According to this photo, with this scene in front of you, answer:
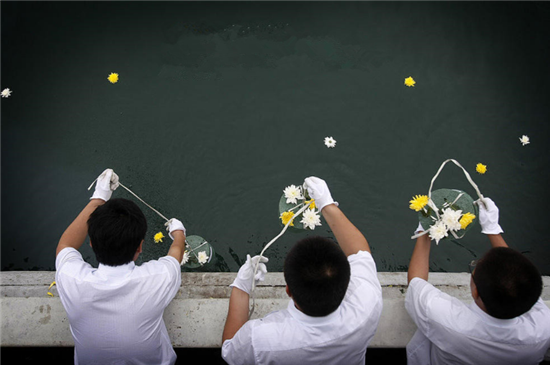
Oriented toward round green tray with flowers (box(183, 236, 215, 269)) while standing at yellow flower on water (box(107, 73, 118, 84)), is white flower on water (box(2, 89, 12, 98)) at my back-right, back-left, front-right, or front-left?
back-right

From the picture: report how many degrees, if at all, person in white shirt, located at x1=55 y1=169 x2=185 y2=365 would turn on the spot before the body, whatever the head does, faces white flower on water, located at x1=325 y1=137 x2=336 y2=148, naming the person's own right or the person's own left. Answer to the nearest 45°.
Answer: approximately 45° to the person's own right

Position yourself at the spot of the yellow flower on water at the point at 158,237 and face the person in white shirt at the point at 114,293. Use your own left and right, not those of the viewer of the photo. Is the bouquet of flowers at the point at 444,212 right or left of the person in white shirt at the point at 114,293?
left

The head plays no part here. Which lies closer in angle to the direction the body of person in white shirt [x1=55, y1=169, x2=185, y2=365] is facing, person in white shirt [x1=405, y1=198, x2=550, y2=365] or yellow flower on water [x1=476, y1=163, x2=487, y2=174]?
the yellow flower on water

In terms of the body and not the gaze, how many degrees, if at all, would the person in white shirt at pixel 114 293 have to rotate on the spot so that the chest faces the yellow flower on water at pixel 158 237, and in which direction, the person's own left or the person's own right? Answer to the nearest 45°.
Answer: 0° — they already face it

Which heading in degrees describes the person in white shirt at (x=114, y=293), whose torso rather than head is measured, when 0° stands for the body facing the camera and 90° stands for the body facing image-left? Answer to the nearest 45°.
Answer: approximately 180°

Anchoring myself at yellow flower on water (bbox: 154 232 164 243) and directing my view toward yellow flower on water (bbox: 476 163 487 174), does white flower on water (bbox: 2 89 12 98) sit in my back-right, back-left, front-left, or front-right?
back-left

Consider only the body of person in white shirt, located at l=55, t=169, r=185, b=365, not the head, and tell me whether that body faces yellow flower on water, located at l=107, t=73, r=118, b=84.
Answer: yes

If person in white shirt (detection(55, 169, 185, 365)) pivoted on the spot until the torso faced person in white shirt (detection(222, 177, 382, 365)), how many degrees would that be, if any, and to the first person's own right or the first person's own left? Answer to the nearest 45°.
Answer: approximately 135° to the first person's own right

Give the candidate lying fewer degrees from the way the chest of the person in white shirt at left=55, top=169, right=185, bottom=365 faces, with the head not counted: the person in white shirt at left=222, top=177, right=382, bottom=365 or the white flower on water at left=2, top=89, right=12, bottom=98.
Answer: the white flower on water

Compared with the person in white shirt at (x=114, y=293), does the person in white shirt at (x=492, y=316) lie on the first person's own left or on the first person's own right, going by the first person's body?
on the first person's own right

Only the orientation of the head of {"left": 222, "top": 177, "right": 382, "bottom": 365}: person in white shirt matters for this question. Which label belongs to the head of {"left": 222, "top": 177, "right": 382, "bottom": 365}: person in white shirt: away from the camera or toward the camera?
away from the camera

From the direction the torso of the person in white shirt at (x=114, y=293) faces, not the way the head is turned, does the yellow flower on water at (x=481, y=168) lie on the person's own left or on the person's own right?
on the person's own right

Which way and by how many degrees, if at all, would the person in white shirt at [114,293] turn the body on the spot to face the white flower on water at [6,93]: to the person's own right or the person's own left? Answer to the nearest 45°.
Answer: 0° — they already face it
